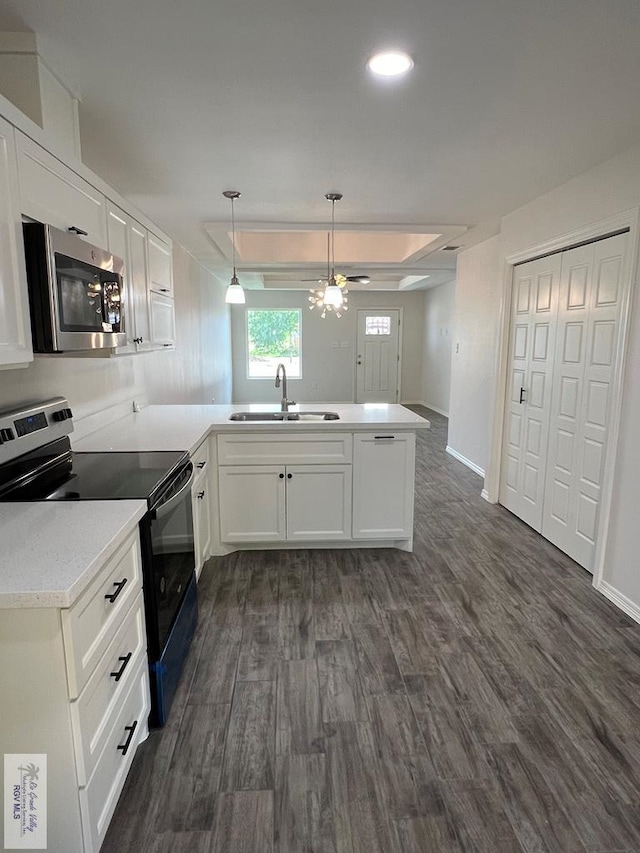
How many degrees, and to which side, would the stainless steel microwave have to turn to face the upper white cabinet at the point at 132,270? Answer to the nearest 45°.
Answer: approximately 135° to its left

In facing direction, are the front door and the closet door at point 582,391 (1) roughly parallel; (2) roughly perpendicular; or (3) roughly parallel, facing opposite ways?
roughly perpendicular

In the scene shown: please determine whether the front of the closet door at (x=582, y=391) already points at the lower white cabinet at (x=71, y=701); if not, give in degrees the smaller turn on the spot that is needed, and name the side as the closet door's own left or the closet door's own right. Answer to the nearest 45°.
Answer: approximately 45° to the closet door's own left

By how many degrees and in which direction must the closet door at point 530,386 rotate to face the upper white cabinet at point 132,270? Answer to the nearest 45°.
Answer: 0° — it already faces it

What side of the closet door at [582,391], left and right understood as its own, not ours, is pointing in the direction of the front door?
right

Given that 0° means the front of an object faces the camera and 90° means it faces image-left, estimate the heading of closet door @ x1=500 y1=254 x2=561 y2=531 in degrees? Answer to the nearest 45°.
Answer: approximately 45°

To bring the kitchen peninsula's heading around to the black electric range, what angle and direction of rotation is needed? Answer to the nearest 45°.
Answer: approximately 45° to its right

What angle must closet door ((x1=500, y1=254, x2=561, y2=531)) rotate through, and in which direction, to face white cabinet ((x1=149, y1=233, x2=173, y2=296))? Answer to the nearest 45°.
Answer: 0° — it already faces it

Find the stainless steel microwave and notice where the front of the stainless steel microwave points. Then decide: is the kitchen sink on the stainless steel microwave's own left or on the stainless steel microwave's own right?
on the stainless steel microwave's own left

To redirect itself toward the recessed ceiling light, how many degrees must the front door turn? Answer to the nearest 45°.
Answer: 0° — it already faces it

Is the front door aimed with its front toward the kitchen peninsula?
yes

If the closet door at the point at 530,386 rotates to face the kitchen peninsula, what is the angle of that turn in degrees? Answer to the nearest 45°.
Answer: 0° — it already faces it
